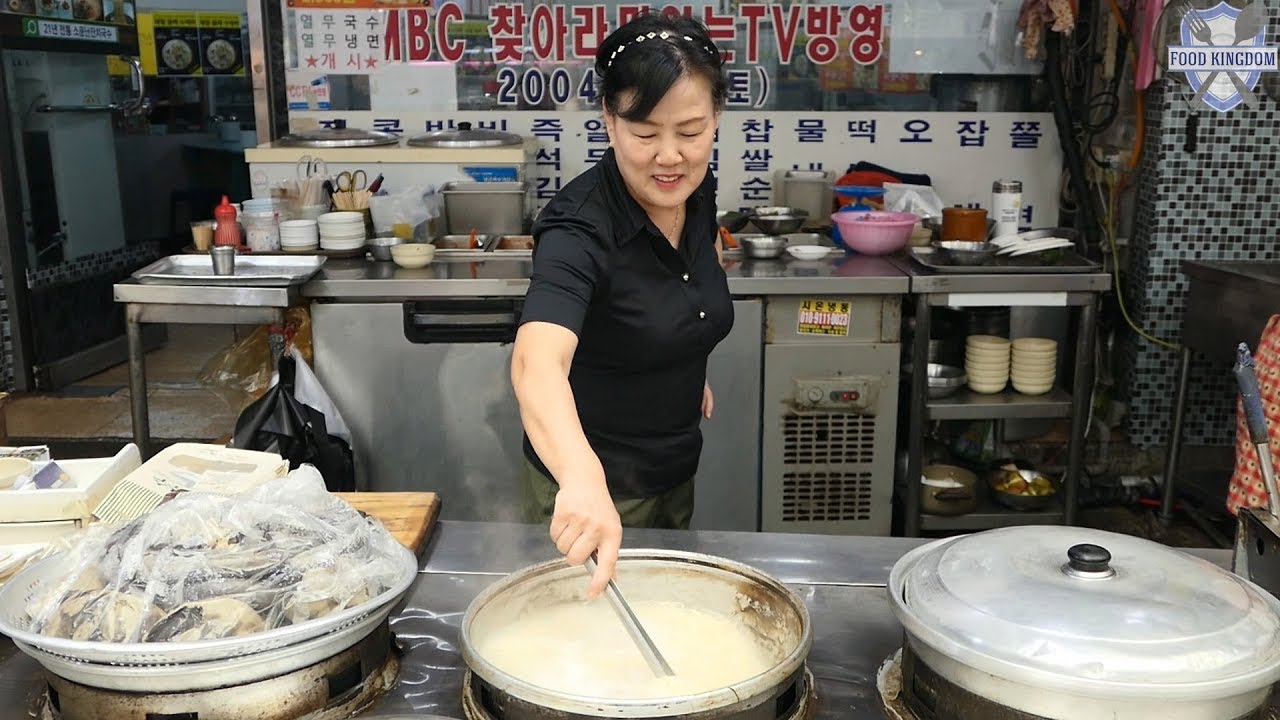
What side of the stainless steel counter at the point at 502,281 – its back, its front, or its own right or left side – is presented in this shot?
front

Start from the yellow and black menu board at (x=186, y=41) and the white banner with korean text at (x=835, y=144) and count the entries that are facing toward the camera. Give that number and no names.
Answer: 2

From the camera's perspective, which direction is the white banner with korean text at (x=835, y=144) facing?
toward the camera

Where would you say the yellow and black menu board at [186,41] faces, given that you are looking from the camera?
facing the viewer

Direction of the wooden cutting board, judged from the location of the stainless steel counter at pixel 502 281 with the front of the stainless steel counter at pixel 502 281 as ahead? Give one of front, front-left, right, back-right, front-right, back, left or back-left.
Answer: front

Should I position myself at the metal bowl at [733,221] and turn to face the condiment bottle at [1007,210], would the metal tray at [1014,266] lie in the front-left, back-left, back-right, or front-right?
front-right

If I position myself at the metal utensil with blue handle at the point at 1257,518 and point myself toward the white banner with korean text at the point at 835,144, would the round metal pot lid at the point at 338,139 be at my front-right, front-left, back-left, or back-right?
front-left

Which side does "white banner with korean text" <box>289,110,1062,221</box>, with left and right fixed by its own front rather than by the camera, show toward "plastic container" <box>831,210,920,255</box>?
front

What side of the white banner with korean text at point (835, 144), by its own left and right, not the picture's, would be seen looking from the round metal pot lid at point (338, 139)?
right

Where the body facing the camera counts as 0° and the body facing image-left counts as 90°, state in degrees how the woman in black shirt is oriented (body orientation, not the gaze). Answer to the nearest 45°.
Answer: approximately 315°

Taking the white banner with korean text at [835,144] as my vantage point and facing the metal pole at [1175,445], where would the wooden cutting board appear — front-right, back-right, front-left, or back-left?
front-right

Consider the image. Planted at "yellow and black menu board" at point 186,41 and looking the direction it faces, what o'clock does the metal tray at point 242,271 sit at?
The metal tray is roughly at 12 o'clock from the yellow and black menu board.

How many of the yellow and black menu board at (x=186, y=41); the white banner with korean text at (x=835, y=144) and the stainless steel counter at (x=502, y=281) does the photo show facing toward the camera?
3

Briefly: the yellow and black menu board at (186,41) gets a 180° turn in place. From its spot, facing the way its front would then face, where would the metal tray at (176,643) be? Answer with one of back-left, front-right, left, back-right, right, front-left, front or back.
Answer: back

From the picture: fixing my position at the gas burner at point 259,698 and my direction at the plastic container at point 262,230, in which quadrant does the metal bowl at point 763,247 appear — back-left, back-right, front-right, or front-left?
front-right

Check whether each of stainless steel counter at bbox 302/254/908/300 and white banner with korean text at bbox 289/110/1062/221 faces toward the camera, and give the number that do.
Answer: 2
